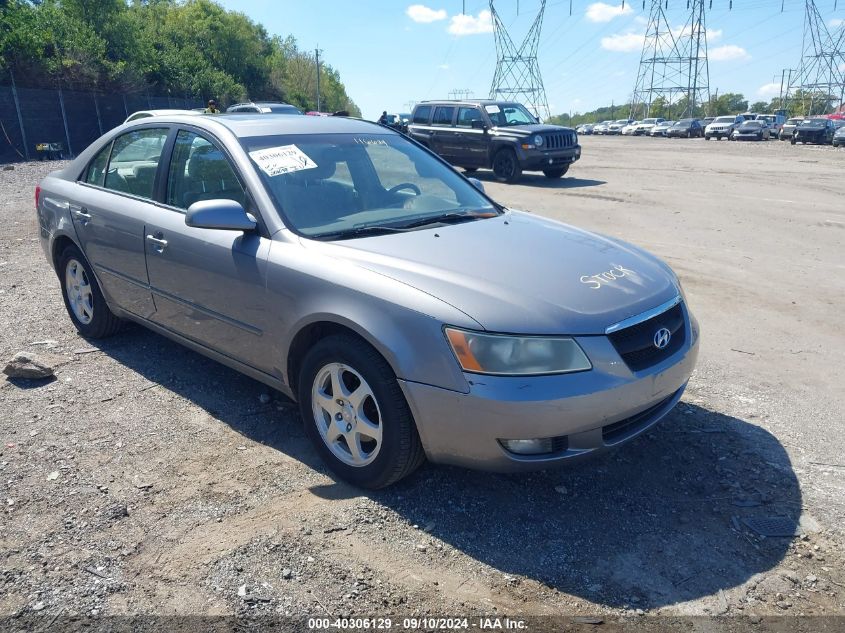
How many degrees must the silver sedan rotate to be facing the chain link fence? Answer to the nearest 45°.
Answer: approximately 180°

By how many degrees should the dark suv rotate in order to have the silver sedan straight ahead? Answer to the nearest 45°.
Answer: approximately 45° to its right

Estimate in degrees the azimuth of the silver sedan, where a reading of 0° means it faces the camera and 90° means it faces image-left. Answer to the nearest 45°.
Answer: approximately 315°

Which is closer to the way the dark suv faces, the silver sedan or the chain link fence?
the silver sedan

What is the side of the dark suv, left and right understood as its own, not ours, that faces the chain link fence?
back

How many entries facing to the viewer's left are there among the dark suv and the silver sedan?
0

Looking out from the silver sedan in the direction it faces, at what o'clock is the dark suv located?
The dark suv is roughly at 8 o'clock from the silver sedan.

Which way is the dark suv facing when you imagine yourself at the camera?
facing the viewer and to the right of the viewer
